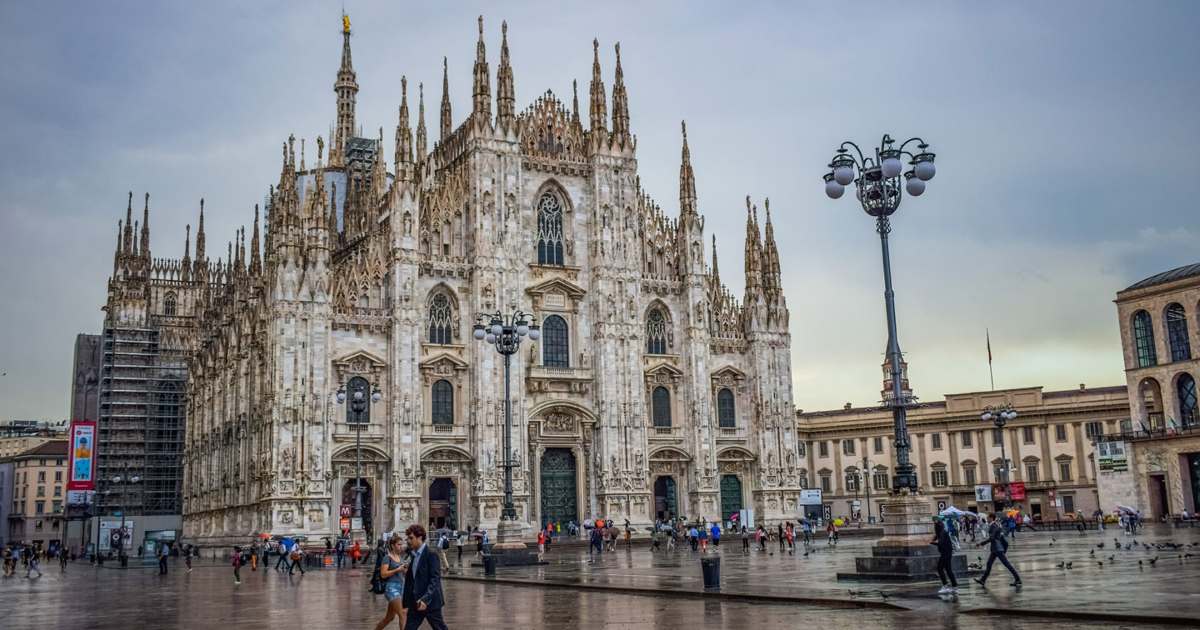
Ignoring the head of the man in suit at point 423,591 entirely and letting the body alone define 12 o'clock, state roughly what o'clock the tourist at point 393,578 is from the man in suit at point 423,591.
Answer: the tourist at point 393,578 is roughly at 4 o'clock from the man in suit at point 423,591.

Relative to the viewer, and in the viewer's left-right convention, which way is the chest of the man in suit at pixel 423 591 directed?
facing the viewer and to the left of the viewer

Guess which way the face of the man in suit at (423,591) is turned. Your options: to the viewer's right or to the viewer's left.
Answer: to the viewer's left

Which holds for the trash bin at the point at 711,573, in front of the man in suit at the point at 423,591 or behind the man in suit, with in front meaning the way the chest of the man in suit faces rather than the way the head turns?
behind

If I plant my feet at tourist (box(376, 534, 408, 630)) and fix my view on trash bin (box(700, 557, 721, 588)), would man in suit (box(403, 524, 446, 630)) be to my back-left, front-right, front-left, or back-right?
back-right

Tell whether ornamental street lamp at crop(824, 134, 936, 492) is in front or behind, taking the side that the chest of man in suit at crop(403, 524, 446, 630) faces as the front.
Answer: behind

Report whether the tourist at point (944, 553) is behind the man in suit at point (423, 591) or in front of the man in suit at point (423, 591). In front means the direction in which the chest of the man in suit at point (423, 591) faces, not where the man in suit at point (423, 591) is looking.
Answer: behind
